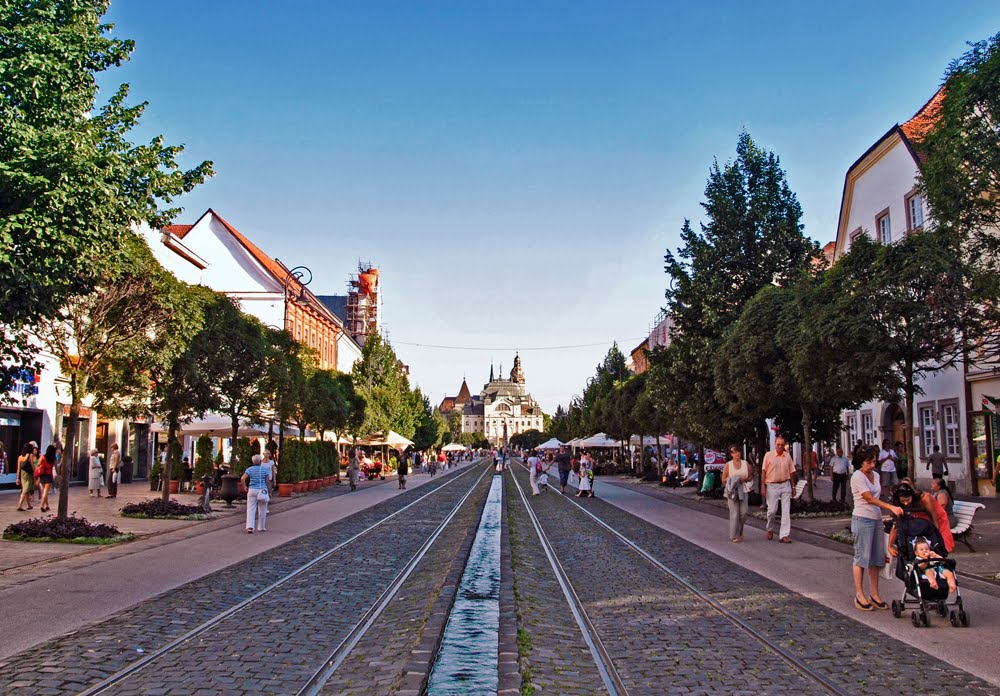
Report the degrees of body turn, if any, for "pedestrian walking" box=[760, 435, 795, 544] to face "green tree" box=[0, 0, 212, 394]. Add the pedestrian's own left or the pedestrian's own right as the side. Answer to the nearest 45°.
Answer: approximately 45° to the pedestrian's own right

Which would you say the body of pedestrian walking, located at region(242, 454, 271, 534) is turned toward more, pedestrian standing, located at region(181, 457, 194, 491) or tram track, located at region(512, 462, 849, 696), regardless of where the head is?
the pedestrian standing

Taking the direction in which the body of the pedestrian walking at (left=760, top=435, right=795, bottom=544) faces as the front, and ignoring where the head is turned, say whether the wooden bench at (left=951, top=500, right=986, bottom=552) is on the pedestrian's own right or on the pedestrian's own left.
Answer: on the pedestrian's own left

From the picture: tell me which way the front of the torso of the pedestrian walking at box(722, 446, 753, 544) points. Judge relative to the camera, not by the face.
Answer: toward the camera

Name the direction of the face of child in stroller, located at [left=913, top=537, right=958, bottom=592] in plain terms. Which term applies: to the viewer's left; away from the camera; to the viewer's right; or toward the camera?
toward the camera

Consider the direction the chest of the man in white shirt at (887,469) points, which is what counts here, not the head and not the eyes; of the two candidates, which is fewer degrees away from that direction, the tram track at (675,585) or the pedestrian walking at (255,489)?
the tram track

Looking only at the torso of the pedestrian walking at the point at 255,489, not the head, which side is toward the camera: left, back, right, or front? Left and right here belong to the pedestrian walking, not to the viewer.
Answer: back

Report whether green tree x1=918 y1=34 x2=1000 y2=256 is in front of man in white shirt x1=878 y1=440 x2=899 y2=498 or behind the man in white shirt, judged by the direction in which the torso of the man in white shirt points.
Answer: in front

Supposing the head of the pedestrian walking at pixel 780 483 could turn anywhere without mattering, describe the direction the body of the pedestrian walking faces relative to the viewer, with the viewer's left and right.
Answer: facing the viewer

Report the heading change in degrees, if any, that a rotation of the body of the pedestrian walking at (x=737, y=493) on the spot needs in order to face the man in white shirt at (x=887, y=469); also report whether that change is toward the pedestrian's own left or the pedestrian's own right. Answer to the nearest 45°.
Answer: approximately 135° to the pedestrian's own left

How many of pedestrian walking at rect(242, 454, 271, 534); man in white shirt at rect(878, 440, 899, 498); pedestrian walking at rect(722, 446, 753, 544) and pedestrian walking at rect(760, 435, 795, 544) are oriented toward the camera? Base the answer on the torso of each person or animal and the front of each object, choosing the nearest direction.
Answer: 3

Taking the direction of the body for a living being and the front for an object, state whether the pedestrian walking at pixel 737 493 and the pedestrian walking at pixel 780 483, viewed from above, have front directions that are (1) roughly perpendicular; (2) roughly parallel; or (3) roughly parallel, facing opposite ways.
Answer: roughly parallel
